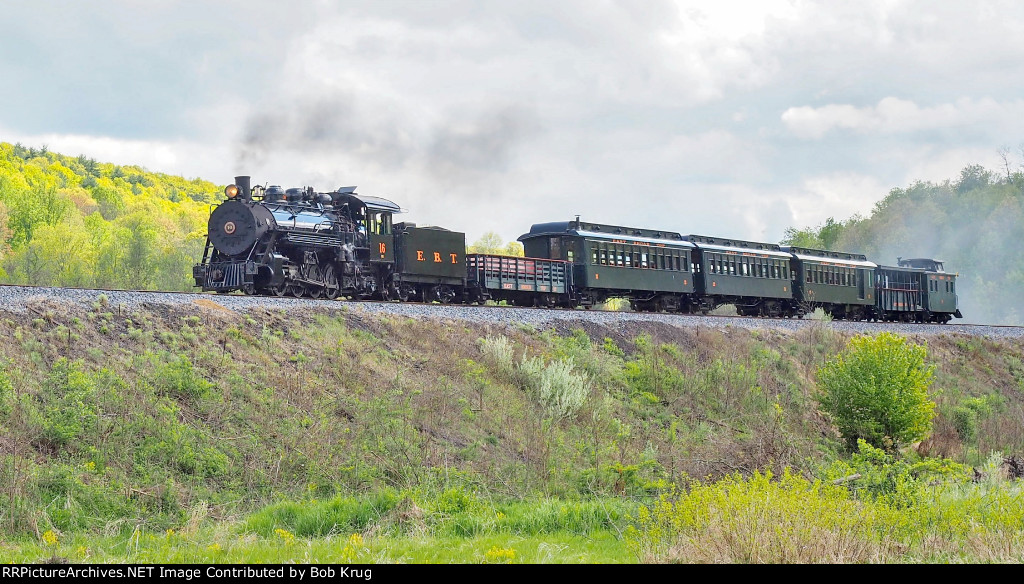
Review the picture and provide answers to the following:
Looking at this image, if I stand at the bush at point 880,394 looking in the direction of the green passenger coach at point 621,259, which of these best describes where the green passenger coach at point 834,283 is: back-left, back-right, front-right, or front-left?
front-right

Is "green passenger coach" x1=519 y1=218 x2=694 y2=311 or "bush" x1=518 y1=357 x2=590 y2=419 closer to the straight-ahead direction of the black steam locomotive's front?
the bush

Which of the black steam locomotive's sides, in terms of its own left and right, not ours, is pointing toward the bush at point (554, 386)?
left

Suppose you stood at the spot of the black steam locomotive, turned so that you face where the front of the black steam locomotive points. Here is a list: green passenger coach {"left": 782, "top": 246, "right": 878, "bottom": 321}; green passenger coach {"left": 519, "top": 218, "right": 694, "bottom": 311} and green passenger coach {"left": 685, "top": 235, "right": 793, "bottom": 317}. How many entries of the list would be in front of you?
0

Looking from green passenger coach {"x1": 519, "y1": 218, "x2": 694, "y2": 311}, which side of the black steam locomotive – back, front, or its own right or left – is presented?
back

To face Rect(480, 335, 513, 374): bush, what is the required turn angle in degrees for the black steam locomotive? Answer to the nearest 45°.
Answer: approximately 90° to its left

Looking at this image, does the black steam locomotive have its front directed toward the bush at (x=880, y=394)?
no

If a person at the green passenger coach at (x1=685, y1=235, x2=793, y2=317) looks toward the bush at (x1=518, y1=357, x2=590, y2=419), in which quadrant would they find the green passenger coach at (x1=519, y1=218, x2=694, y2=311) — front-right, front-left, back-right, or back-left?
front-right

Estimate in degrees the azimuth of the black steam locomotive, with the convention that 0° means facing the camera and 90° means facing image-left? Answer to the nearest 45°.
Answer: approximately 45°

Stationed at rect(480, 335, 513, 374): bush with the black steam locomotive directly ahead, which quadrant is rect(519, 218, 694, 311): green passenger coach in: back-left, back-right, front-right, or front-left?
front-right

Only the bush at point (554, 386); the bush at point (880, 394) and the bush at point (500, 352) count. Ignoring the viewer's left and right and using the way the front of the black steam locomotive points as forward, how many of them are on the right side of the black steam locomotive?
0

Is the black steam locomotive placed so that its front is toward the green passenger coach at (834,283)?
no

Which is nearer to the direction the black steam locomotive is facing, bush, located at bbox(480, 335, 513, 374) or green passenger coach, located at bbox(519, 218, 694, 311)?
the bush

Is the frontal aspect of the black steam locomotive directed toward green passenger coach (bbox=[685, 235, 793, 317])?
no
